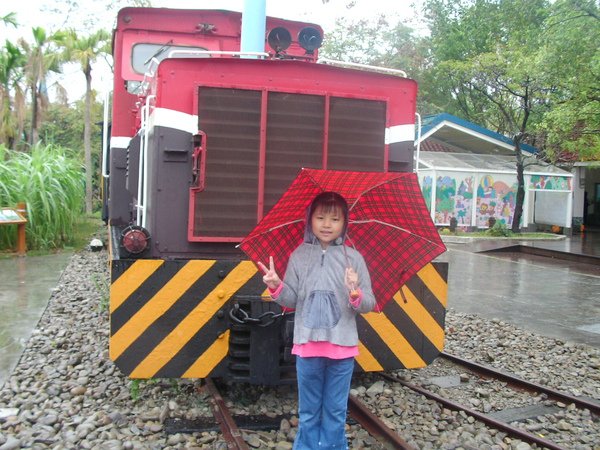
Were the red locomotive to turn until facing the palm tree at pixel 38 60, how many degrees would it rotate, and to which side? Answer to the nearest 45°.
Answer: approximately 135° to its right

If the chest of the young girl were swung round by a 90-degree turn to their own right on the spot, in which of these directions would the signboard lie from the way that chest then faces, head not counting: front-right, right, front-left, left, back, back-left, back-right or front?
front-right

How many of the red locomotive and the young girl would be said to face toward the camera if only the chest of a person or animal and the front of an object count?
2

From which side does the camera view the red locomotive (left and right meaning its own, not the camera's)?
front

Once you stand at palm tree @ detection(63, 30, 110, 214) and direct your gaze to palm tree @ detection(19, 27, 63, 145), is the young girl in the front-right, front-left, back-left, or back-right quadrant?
back-left

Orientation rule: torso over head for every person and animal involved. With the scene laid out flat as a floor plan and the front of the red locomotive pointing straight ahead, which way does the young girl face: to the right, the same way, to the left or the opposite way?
the same way

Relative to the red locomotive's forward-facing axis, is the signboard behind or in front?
behind

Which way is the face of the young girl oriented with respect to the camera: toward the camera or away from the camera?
toward the camera

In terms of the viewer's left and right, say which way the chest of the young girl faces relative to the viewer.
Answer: facing the viewer
